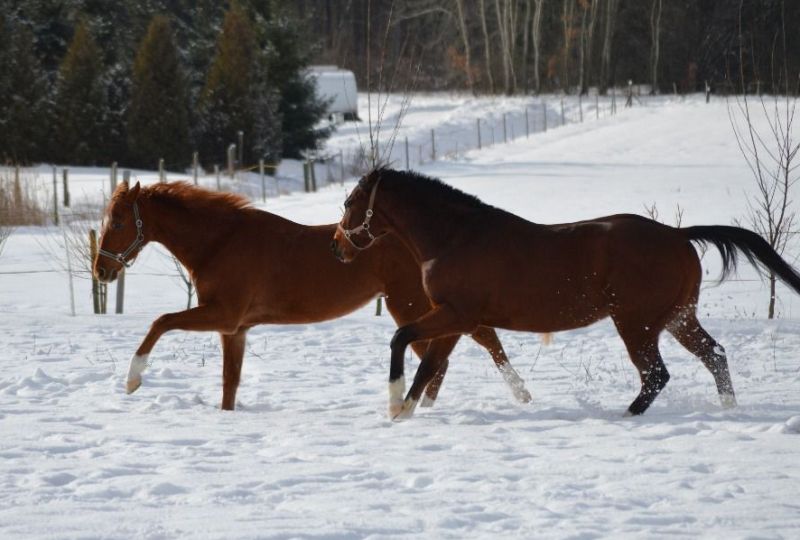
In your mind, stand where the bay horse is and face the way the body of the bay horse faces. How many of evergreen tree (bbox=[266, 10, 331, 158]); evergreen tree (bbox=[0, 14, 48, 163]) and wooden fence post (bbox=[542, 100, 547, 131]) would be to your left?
0

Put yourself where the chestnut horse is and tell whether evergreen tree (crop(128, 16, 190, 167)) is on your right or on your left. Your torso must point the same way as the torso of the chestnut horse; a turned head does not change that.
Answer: on your right

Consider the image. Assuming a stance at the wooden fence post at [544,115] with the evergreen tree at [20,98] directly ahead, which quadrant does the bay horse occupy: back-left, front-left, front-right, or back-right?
front-left

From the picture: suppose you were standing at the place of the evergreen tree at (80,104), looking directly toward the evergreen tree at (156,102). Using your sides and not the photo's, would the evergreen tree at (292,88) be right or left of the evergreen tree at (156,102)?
left

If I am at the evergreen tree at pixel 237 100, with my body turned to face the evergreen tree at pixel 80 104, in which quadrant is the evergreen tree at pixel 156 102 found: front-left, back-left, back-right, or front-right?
front-left

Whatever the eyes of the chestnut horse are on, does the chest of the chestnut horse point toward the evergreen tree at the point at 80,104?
no

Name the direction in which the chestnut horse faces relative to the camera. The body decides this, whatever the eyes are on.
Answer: to the viewer's left

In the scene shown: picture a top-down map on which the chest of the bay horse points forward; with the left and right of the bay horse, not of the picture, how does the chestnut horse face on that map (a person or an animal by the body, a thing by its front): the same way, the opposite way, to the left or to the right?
the same way

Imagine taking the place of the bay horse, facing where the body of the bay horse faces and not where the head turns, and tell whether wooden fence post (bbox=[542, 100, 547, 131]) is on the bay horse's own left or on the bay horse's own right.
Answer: on the bay horse's own right

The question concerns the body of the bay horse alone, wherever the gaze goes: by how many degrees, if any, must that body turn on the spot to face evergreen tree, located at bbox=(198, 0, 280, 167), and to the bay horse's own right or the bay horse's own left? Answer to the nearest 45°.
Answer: approximately 90° to the bay horse's own right

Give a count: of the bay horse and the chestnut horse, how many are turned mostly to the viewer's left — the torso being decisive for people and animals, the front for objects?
2

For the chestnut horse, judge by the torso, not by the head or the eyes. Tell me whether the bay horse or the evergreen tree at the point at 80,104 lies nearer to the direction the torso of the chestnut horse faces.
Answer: the evergreen tree

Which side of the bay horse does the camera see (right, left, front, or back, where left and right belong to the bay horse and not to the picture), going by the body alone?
left

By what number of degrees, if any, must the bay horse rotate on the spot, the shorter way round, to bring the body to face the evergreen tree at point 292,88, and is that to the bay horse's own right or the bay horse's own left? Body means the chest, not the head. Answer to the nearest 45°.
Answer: approximately 90° to the bay horse's own right
